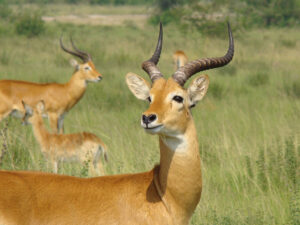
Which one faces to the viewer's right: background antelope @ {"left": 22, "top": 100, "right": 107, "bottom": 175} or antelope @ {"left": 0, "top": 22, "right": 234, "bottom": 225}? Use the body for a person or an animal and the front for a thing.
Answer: the antelope

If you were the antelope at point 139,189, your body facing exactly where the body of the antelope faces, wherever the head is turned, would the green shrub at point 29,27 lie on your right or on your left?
on your left

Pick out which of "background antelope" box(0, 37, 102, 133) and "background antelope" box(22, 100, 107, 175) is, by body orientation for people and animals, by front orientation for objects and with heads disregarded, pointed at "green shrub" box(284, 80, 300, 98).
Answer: "background antelope" box(0, 37, 102, 133)

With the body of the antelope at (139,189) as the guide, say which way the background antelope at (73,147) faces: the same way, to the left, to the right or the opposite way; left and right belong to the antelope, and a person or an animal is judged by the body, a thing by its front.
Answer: the opposite way

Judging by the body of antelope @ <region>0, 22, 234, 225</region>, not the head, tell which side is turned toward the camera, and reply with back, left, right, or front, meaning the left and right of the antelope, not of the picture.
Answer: right

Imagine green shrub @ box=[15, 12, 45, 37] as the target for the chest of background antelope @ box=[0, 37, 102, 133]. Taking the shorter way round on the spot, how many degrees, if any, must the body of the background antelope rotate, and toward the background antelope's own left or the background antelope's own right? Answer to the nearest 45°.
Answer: approximately 90° to the background antelope's own left

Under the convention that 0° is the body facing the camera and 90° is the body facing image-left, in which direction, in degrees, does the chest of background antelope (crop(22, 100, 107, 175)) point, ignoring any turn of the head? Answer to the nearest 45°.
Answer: approximately 90°

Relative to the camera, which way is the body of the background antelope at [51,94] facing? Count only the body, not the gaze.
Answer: to the viewer's right

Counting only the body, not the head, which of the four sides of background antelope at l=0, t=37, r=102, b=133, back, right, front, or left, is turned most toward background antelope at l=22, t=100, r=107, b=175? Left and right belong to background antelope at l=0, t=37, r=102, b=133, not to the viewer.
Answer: right

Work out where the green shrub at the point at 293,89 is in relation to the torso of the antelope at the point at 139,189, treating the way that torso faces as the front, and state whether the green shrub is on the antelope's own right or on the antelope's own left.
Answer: on the antelope's own left
